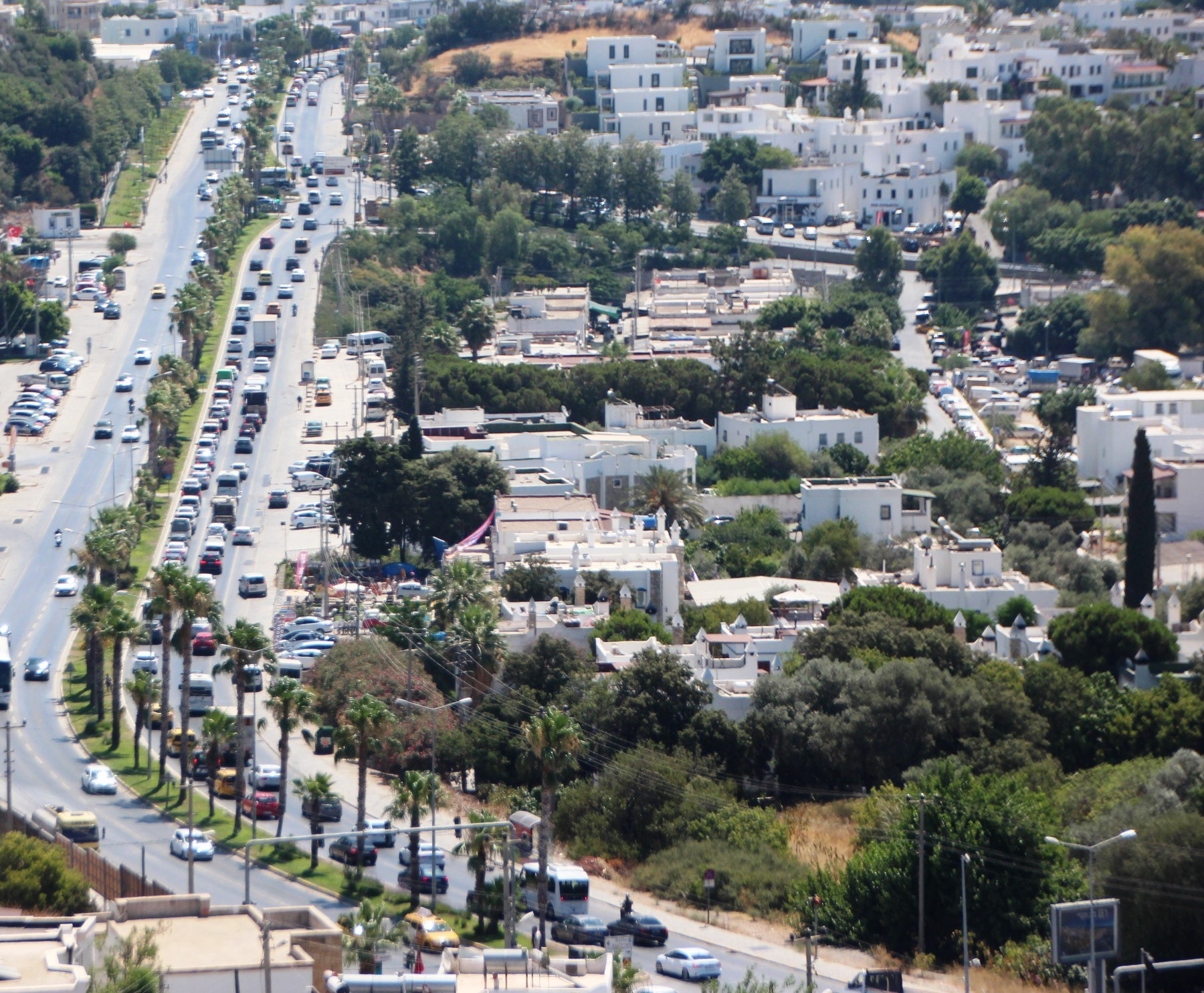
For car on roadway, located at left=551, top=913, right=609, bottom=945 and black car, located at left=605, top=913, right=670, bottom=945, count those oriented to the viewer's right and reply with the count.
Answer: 0

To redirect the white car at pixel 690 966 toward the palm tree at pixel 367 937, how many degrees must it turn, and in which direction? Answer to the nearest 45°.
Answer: approximately 45° to its left

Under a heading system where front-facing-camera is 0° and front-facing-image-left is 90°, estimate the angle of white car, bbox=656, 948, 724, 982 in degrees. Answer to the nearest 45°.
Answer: approximately 135°

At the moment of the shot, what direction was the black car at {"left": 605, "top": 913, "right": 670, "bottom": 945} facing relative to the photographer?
facing away from the viewer and to the left of the viewer

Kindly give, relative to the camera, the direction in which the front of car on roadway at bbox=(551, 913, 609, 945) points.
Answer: facing away from the viewer and to the left of the viewer
